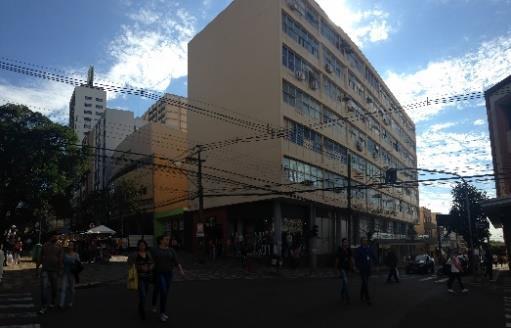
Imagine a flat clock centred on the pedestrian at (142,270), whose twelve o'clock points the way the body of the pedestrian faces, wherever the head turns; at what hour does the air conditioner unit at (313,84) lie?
The air conditioner unit is roughly at 7 o'clock from the pedestrian.

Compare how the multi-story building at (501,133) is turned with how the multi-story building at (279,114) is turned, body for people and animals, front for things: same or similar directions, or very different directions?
very different directions

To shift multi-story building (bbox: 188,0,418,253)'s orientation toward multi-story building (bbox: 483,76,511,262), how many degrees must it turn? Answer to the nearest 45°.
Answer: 0° — it already faces it

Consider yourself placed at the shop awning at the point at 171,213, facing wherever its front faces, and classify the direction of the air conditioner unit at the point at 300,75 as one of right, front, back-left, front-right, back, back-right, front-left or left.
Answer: left

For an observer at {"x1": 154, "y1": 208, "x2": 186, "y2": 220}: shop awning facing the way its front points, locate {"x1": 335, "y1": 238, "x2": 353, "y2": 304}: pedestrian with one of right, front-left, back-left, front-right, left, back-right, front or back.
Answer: front-left

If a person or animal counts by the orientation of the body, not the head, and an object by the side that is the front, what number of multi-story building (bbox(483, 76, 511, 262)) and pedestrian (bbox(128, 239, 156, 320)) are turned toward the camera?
1

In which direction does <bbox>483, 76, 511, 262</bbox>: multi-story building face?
to the viewer's left

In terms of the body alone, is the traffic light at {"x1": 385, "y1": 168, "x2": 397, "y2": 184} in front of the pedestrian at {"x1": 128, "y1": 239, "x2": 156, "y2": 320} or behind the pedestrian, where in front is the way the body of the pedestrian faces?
behind

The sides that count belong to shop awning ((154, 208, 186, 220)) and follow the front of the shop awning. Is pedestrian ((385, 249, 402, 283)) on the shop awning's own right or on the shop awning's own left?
on the shop awning's own left

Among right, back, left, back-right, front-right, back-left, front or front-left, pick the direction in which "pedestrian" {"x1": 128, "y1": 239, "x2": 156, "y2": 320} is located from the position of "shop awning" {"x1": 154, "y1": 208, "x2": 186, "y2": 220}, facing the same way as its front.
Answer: front-left
